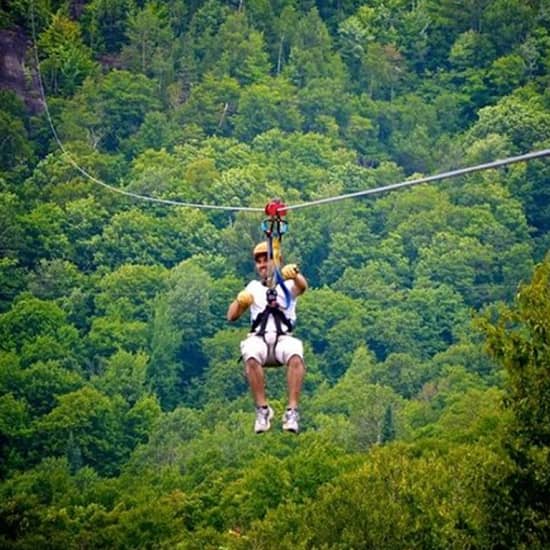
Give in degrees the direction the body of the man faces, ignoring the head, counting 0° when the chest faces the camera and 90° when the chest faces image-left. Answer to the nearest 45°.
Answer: approximately 0°
